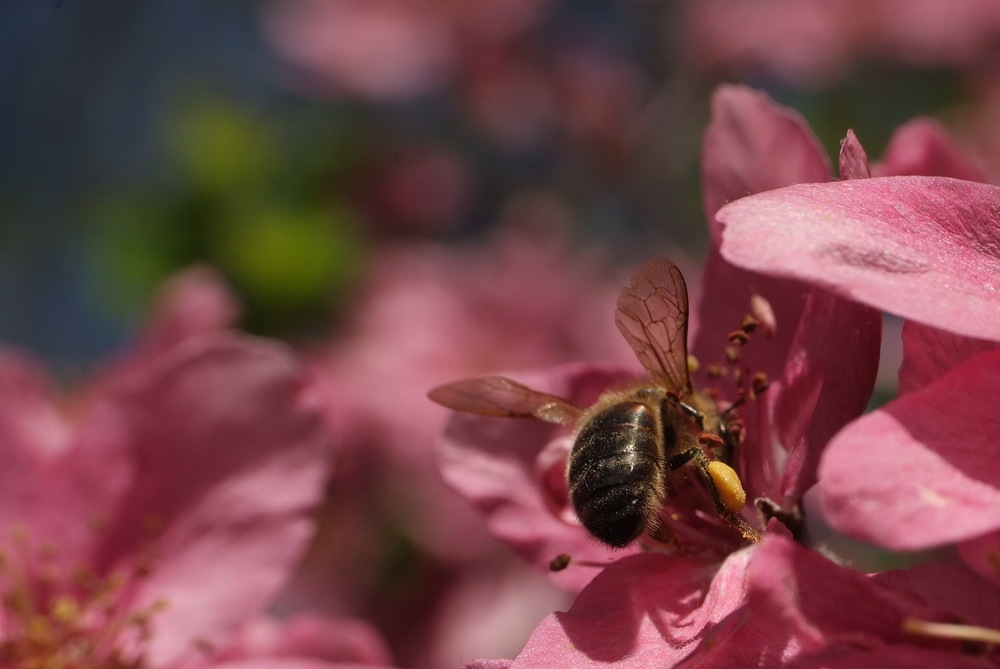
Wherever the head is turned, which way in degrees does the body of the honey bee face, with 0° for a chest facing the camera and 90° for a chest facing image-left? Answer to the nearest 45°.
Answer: approximately 225°

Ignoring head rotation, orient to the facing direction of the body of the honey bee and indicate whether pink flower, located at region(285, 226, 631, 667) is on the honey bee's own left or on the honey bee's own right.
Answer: on the honey bee's own left

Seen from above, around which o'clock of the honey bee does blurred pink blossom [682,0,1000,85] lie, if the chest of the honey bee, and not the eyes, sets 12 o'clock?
The blurred pink blossom is roughly at 11 o'clock from the honey bee.

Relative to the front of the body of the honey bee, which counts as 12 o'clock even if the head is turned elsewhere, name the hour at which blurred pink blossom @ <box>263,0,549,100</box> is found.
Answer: The blurred pink blossom is roughly at 10 o'clock from the honey bee.
